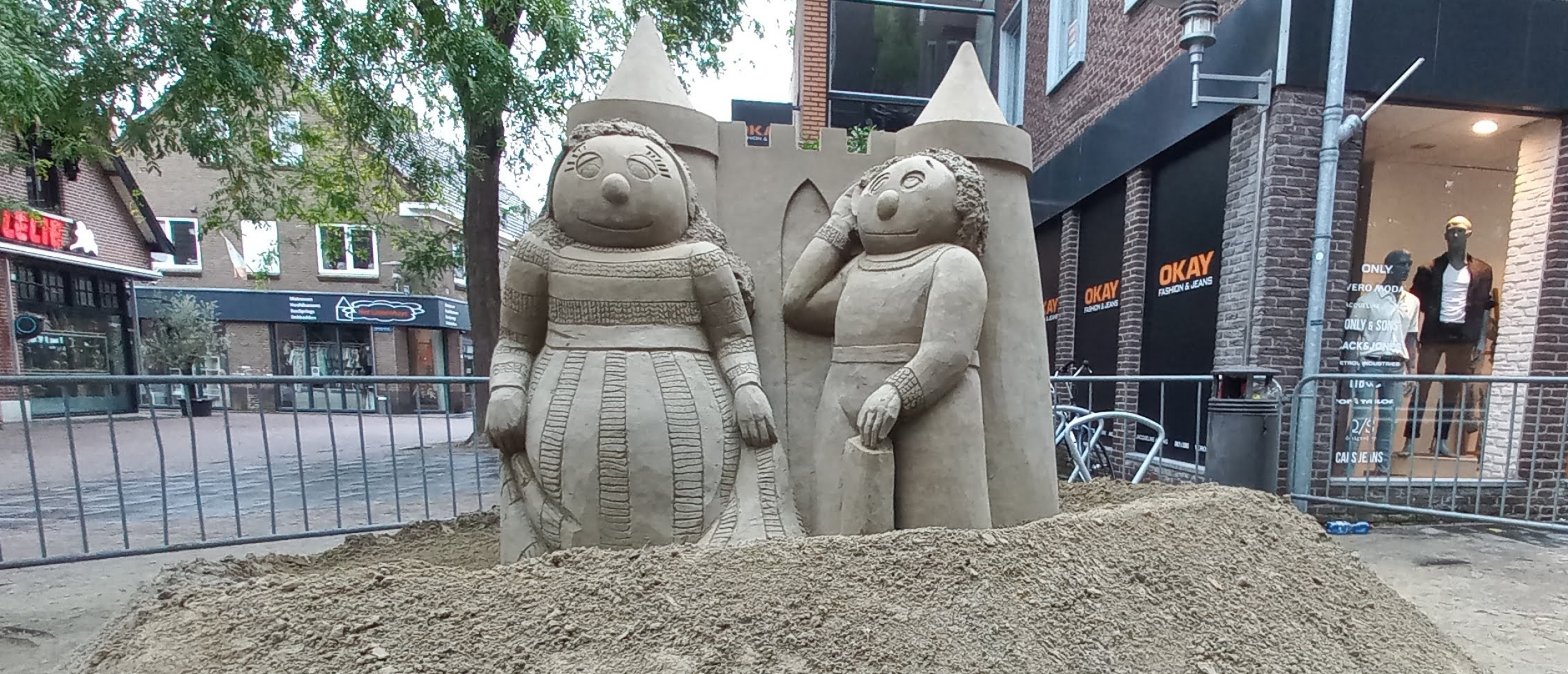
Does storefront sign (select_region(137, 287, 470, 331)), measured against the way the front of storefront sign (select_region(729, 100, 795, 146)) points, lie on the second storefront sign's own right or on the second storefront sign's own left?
on the second storefront sign's own right

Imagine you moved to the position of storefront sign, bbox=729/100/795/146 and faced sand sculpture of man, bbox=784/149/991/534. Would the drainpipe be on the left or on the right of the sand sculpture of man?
left

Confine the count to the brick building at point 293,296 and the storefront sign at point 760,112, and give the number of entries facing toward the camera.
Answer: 2

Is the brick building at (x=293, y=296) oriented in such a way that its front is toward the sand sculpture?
yes

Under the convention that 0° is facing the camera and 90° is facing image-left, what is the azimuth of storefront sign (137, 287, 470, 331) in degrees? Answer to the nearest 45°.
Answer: approximately 0°

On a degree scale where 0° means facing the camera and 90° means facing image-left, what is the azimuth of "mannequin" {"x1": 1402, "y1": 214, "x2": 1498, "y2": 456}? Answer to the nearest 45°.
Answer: approximately 0°
